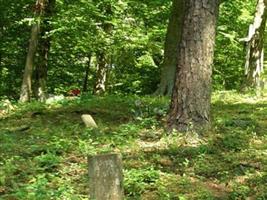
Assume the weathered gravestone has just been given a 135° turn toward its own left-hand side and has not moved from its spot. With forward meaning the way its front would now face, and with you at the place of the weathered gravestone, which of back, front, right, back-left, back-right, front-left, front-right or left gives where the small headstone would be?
front-left

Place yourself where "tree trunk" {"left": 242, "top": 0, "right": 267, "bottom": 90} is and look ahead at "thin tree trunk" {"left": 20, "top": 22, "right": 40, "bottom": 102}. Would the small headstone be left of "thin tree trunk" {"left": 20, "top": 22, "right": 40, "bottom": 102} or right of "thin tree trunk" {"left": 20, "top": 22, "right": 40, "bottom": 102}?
left

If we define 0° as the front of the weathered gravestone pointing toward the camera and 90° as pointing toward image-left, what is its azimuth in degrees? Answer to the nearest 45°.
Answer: approximately 0°

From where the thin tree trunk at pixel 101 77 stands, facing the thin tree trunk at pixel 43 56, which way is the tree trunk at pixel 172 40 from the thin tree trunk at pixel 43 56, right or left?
left

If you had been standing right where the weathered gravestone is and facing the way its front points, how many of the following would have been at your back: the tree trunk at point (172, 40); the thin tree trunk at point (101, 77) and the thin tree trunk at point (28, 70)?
3

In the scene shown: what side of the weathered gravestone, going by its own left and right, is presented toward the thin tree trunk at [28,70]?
back

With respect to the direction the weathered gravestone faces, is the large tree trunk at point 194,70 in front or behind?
behind

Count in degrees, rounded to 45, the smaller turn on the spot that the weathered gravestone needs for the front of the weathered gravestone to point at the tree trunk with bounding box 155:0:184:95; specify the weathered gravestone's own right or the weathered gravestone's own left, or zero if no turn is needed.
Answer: approximately 180°

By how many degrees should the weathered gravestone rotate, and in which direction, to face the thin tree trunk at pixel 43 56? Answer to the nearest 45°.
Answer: approximately 180°

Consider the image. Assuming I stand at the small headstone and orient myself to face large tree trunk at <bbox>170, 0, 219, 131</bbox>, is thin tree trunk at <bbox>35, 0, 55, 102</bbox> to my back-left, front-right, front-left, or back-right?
back-left

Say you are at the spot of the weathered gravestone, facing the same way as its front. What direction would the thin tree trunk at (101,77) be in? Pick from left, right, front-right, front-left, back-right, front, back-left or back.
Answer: back
